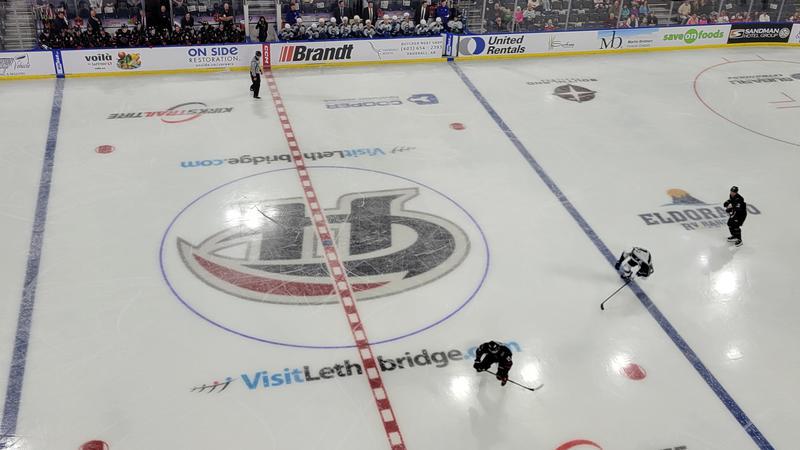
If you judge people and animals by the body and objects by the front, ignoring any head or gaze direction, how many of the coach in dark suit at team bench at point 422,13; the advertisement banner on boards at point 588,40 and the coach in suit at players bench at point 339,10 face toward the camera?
3

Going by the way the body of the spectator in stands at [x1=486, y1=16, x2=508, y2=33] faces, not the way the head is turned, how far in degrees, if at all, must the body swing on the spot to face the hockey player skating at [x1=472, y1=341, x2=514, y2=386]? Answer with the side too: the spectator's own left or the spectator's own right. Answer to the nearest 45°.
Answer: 0° — they already face them

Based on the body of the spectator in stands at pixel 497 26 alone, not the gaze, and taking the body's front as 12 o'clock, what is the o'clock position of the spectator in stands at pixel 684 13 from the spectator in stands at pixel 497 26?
the spectator in stands at pixel 684 13 is roughly at 8 o'clock from the spectator in stands at pixel 497 26.

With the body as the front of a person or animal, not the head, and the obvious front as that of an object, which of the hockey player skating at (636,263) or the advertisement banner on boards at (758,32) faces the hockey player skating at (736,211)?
the advertisement banner on boards

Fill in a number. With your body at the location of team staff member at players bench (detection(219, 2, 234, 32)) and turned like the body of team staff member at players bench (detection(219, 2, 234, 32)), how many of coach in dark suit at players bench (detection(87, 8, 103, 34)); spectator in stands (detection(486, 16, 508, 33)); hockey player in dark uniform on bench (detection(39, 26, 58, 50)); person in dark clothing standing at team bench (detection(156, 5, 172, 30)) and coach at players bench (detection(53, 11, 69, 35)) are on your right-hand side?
4

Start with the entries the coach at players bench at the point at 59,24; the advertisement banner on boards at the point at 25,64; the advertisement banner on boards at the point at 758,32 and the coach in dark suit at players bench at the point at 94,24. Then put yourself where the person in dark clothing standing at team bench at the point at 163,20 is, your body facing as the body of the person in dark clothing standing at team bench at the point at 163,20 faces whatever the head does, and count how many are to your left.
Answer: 1

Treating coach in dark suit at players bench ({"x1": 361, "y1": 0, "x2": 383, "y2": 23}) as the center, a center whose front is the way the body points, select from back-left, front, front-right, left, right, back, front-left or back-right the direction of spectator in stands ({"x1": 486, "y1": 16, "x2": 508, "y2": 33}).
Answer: left

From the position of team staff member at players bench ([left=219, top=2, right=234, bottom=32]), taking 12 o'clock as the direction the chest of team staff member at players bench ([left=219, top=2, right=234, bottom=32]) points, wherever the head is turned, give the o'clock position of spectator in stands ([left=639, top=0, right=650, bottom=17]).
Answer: spectator in stands ([left=639, top=0, right=650, bottom=17]) is roughly at 9 o'clock from team staff member at players bench ([left=219, top=2, right=234, bottom=32]).

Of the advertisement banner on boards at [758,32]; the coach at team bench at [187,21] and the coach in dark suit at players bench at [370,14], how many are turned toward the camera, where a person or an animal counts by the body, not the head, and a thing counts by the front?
3
